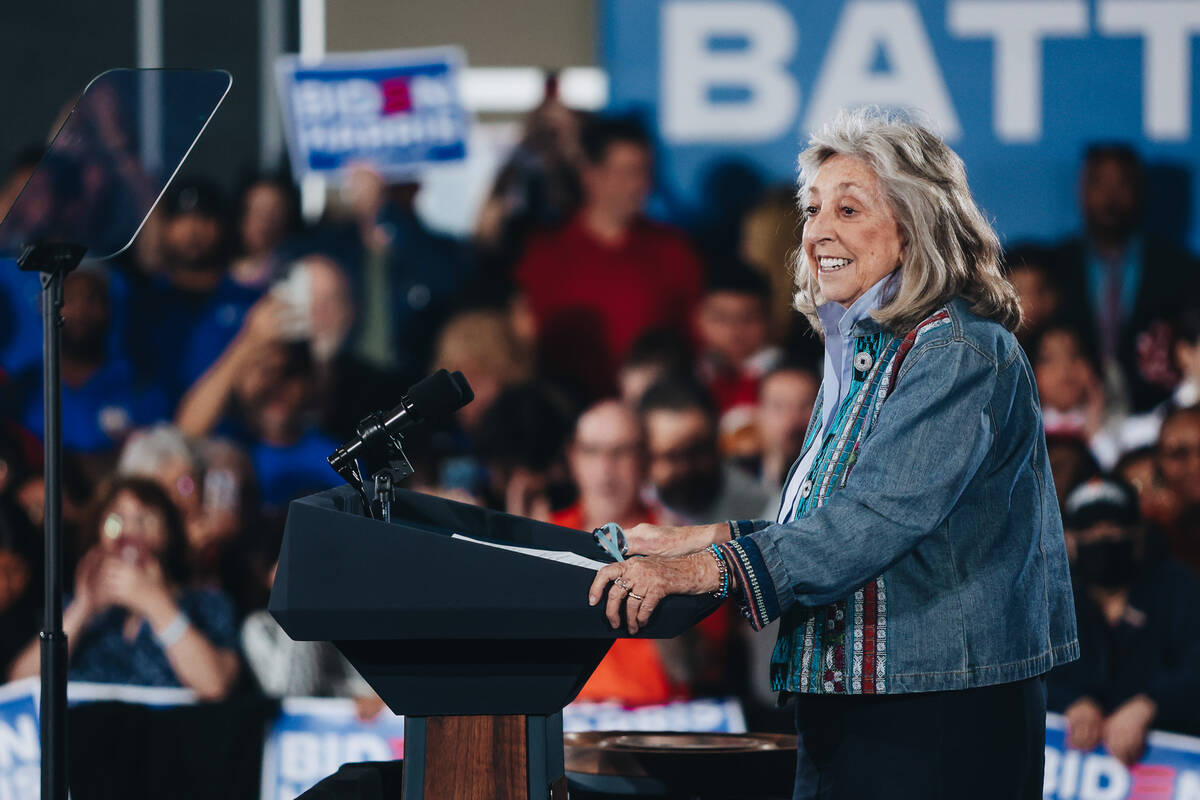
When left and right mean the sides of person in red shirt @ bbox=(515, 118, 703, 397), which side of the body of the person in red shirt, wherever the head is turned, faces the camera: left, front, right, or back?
front

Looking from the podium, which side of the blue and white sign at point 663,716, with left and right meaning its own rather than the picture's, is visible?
front

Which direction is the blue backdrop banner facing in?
toward the camera

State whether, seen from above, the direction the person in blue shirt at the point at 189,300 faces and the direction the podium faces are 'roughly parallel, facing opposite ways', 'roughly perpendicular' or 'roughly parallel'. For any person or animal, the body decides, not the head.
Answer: roughly perpendicular

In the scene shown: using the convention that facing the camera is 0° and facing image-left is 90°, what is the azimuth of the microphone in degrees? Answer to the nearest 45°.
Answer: approximately 270°

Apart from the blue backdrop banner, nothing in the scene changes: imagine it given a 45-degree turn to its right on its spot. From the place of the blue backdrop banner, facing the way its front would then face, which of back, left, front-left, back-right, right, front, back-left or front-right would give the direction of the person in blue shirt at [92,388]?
front-right

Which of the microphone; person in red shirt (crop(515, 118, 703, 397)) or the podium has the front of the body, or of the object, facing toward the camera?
the person in red shirt

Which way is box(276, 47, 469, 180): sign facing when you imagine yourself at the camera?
facing the viewer

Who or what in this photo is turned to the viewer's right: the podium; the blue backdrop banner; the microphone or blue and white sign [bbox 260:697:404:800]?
the microphone

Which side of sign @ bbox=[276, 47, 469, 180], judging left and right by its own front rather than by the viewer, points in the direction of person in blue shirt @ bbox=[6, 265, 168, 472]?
right
